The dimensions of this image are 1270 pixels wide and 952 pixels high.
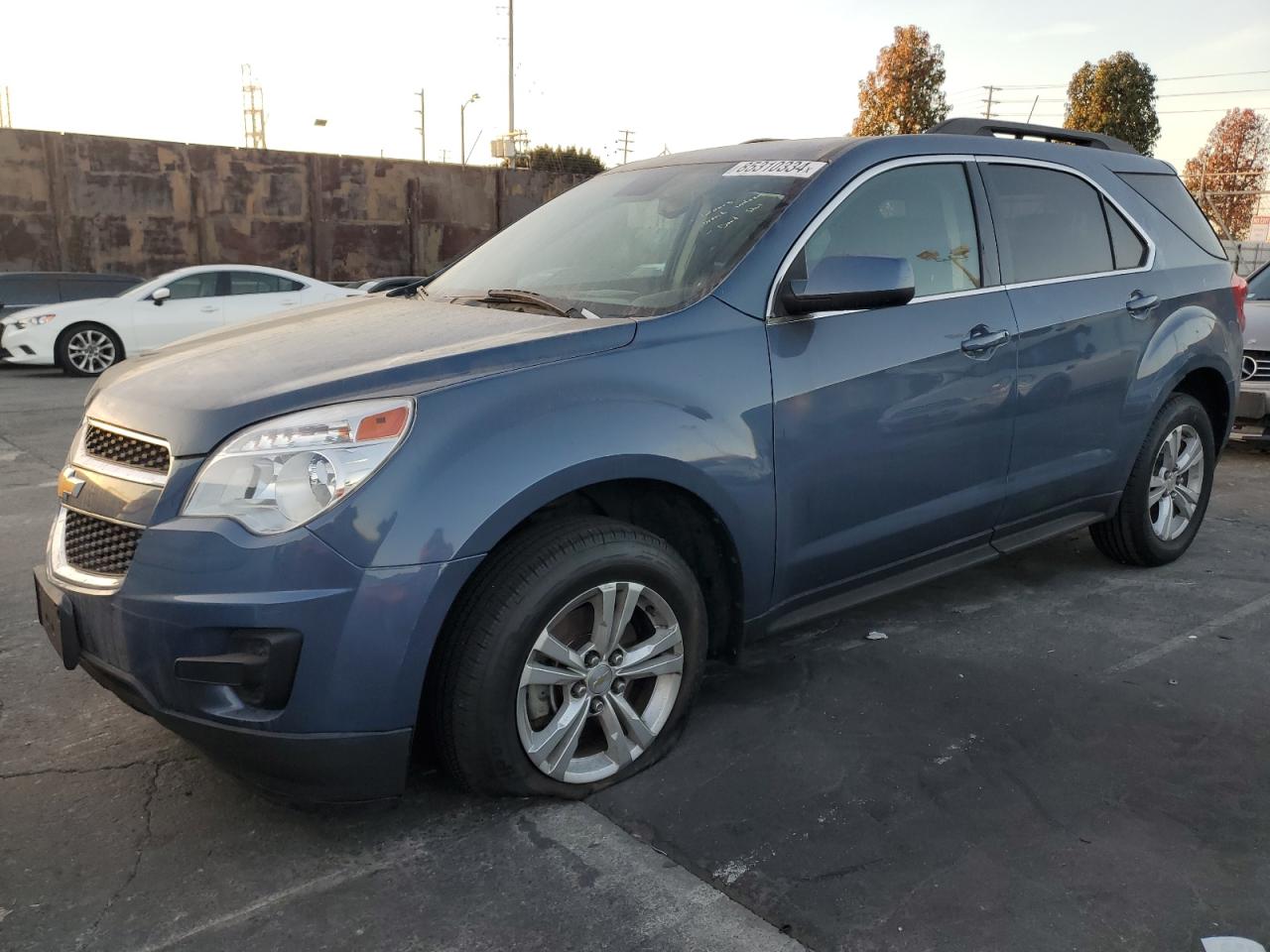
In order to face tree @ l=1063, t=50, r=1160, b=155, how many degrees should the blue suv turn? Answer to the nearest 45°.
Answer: approximately 180°

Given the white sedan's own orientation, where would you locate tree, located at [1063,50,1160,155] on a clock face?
The tree is roughly at 5 o'clock from the white sedan.

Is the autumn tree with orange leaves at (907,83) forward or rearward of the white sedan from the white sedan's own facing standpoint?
rearward

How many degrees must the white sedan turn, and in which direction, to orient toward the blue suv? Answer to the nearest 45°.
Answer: approximately 90° to its left

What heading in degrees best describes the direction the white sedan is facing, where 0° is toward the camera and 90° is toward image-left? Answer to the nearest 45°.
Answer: approximately 90°

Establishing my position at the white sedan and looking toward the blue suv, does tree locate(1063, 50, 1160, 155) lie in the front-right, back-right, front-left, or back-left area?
back-left

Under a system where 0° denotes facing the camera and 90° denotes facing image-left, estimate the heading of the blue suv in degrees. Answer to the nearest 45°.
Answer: approximately 45°

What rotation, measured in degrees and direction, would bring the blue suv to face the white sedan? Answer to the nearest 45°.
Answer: approximately 90° to its right

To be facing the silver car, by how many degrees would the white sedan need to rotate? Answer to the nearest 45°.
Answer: approximately 135° to its left

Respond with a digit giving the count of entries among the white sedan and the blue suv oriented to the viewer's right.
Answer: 0

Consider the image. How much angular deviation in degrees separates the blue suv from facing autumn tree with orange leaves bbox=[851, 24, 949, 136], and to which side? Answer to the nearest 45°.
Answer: approximately 135° to its right
